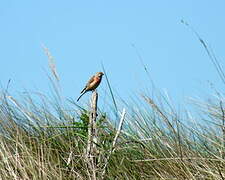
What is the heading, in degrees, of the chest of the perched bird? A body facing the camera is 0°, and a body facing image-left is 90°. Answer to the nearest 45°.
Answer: approximately 270°
